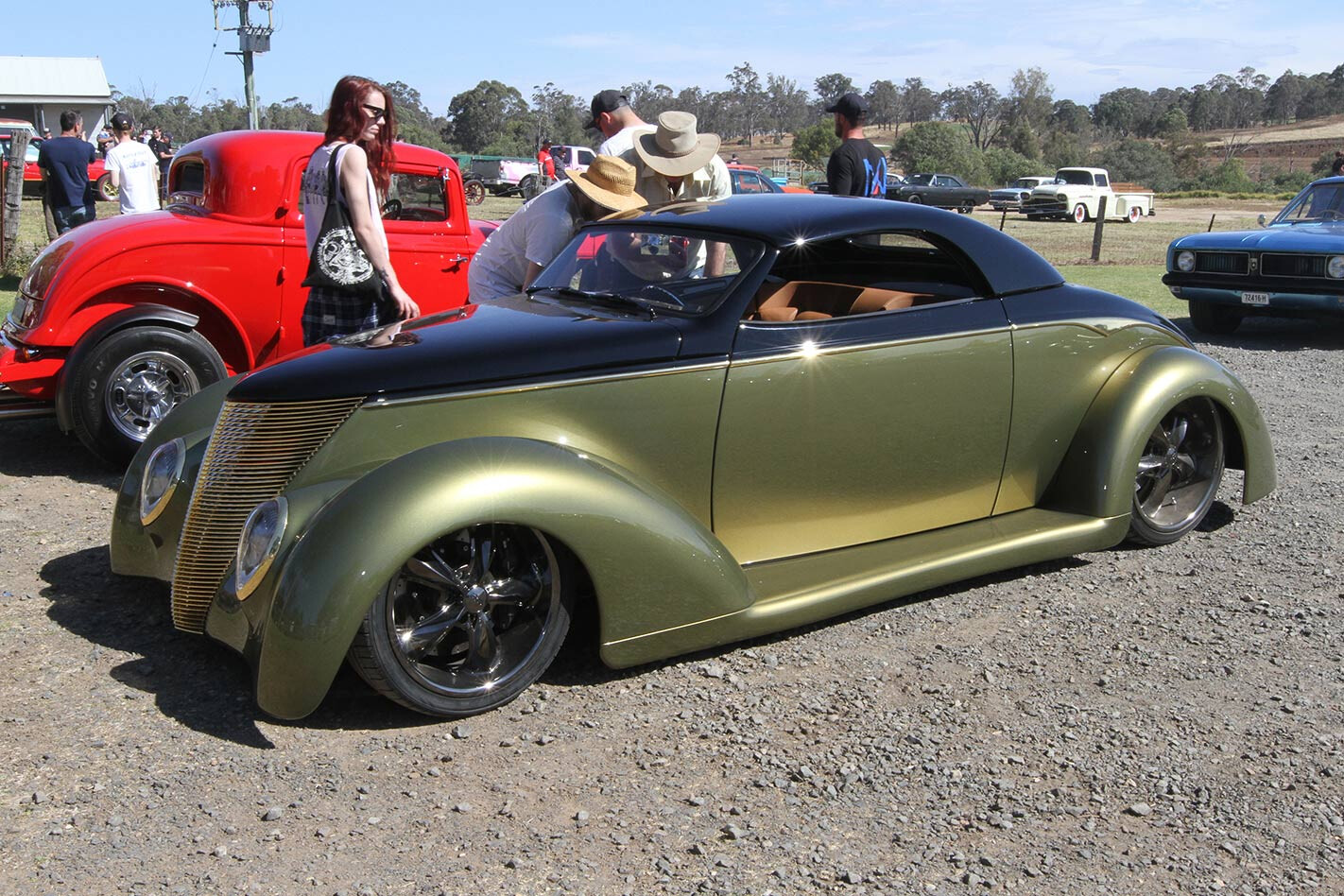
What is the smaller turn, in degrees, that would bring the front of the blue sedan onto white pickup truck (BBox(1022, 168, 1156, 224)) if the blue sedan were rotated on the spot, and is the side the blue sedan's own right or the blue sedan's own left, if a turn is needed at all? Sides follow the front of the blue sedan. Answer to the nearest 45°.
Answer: approximately 135° to the blue sedan's own right

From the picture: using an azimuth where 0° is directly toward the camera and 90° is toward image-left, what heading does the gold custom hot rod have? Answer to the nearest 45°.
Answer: approximately 45°

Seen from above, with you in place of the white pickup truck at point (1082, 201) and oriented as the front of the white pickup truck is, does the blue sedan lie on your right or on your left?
on your left

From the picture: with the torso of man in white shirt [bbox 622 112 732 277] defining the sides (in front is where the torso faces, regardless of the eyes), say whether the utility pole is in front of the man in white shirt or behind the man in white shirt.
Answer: behind

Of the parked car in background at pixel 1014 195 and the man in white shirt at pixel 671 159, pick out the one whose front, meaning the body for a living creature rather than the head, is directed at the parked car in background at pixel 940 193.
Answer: the parked car in background at pixel 1014 195

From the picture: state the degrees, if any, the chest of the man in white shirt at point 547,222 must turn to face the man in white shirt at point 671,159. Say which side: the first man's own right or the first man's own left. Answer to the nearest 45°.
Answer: approximately 45° to the first man's own left

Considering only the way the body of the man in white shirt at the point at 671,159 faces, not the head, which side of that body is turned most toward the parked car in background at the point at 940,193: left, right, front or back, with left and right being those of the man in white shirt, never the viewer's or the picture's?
back

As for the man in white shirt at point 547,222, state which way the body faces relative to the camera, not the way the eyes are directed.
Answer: to the viewer's right

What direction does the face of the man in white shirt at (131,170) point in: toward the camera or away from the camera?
away from the camera

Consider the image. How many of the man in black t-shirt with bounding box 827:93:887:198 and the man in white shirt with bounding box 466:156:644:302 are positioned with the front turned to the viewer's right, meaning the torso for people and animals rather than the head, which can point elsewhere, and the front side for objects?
1

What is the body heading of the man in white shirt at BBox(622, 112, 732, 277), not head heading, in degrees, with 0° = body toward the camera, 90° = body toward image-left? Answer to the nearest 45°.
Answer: approximately 0°

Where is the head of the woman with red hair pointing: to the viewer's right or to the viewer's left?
to the viewer's right
